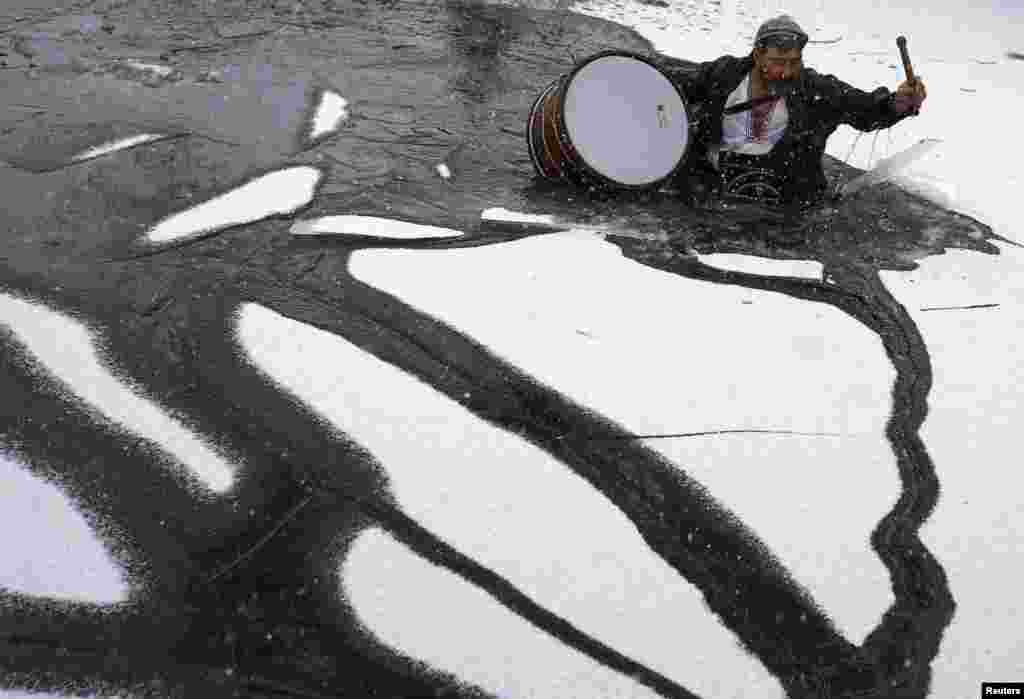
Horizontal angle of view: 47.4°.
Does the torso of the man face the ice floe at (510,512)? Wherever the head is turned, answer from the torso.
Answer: yes

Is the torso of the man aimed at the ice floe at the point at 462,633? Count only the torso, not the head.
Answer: yes

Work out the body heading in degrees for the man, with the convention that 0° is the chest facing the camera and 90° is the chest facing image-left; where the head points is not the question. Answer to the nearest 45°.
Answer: approximately 0°

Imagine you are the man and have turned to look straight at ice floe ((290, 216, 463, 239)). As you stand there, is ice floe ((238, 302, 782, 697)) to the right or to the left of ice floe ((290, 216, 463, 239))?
left

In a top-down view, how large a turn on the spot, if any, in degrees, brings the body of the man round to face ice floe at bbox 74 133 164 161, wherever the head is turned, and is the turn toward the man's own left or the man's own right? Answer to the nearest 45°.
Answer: approximately 90° to the man's own right

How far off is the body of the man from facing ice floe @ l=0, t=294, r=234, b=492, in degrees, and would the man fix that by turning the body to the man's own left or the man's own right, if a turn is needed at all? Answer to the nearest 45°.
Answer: approximately 45° to the man's own right

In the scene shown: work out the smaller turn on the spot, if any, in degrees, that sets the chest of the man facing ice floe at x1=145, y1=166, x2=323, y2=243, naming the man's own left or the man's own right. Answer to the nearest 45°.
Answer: approximately 45° to the man's own right
